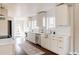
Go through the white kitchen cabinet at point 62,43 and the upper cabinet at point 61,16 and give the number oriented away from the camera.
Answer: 0

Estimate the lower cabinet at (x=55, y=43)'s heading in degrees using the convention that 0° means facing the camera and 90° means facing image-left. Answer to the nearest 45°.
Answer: approximately 45°

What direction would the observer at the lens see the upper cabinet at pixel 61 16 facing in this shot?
facing the viewer and to the left of the viewer
